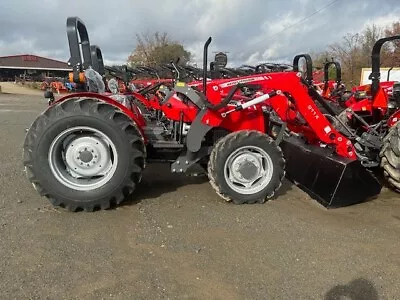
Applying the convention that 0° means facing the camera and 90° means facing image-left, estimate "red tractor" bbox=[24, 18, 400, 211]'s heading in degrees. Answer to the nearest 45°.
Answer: approximately 270°
